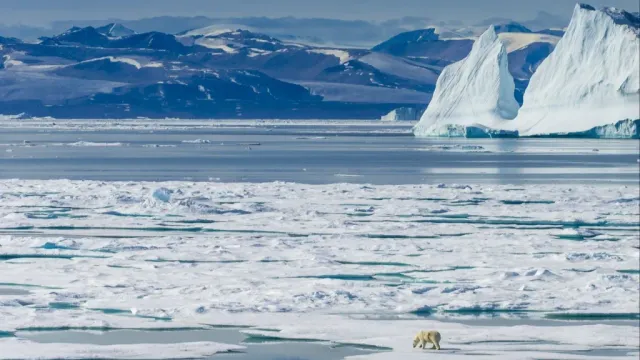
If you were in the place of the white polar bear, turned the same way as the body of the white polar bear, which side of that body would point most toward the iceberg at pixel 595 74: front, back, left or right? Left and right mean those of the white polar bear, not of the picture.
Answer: right

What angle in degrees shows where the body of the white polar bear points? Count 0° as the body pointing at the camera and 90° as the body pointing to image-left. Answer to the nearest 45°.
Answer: approximately 90°
